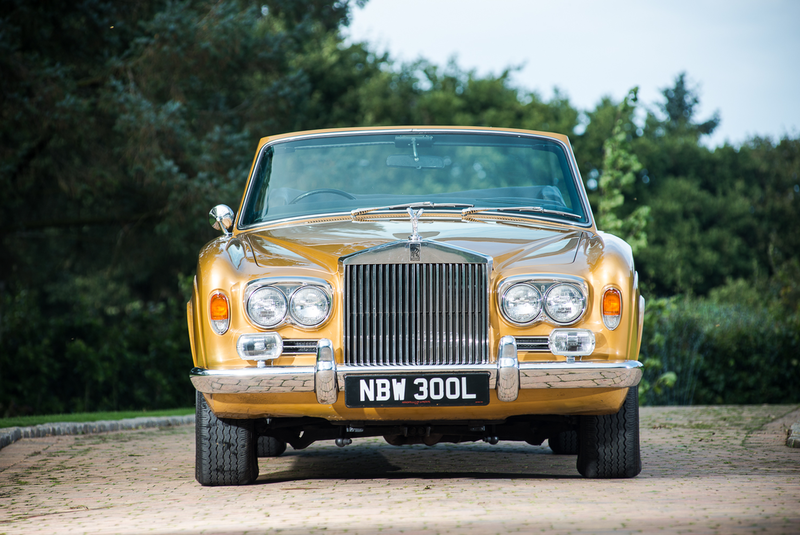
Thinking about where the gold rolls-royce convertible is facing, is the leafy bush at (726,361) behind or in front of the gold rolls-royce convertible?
behind

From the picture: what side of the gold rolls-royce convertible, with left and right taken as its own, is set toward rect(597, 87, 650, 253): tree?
back

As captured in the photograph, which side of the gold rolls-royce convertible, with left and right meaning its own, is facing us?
front
